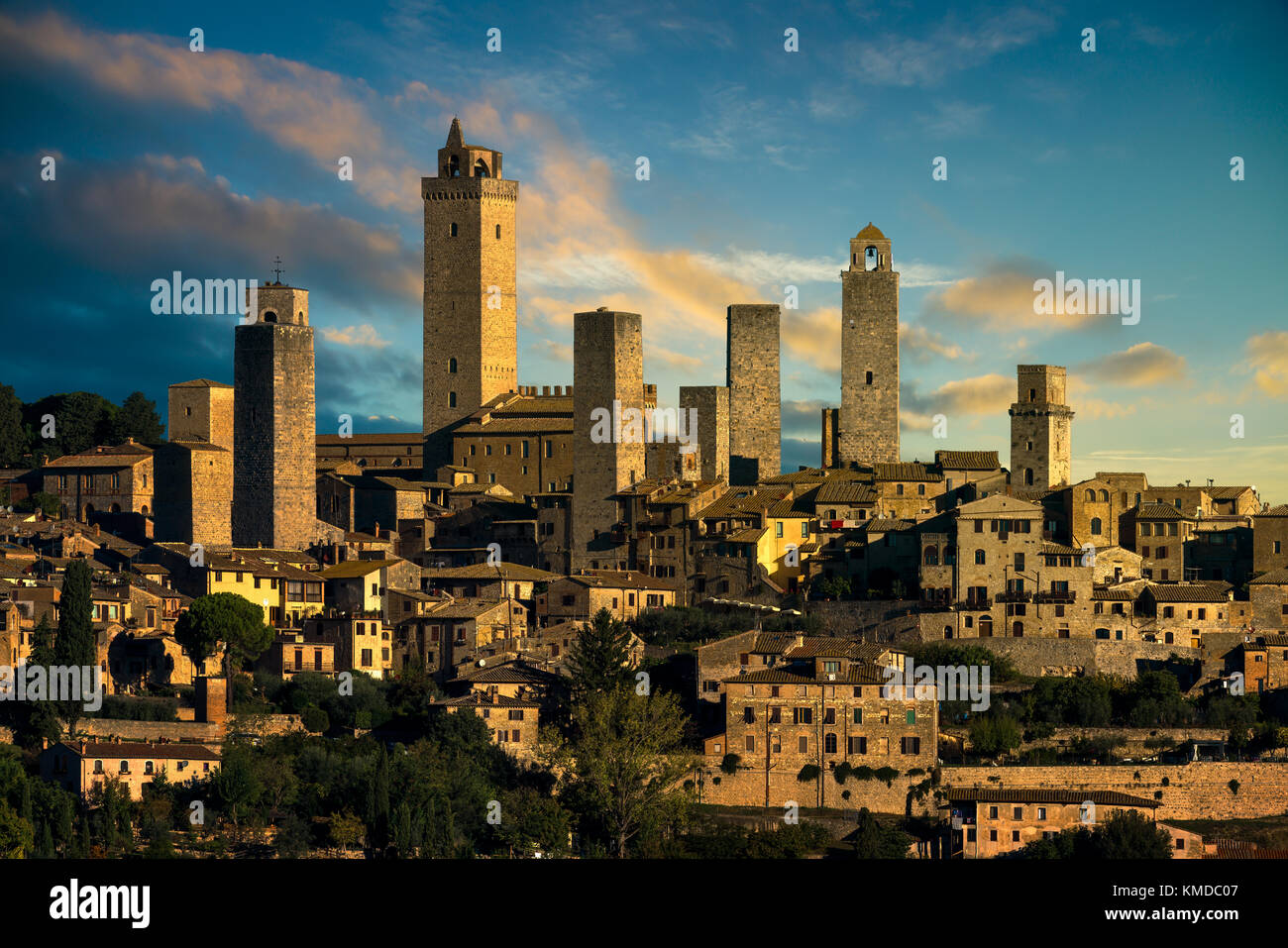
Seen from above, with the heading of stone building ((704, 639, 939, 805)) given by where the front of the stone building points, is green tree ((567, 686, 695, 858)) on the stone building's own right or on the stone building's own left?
on the stone building's own right

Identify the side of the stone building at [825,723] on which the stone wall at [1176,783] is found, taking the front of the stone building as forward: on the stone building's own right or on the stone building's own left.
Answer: on the stone building's own left

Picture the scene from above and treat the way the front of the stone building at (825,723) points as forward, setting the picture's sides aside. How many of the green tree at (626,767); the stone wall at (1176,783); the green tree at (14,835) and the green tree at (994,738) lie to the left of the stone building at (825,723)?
2

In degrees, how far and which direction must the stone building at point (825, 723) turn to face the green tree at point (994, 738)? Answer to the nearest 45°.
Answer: approximately 90° to its left

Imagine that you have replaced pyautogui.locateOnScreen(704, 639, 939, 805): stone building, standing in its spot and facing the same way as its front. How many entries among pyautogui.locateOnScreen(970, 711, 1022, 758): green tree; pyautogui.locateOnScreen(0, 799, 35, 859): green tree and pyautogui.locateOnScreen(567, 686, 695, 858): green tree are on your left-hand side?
1

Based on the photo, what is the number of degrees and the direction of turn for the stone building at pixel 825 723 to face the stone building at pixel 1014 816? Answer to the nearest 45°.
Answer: approximately 45° to its left

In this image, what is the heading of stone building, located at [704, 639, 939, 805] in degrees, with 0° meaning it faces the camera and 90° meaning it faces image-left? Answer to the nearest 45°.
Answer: approximately 0°

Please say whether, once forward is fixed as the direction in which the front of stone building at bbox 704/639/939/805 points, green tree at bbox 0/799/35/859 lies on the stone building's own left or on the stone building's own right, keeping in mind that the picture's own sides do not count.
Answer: on the stone building's own right
